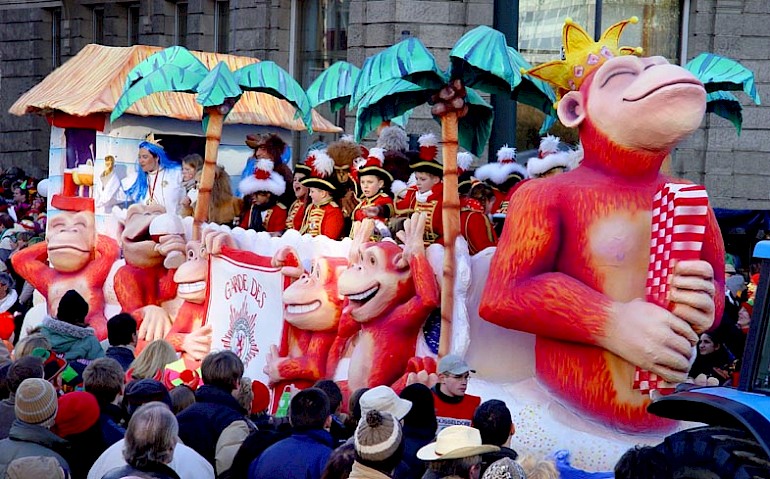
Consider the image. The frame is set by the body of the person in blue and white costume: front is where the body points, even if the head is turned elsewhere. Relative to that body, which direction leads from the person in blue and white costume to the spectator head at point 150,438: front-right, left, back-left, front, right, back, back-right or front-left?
front-left

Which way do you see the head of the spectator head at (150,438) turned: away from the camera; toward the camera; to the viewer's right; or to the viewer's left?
away from the camera

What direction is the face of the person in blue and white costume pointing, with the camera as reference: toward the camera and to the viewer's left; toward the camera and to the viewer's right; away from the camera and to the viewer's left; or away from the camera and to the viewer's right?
toward the camera and to the viewer's left

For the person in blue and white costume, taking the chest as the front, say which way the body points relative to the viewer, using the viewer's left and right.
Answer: facing the viewer and to the left of the viewer
